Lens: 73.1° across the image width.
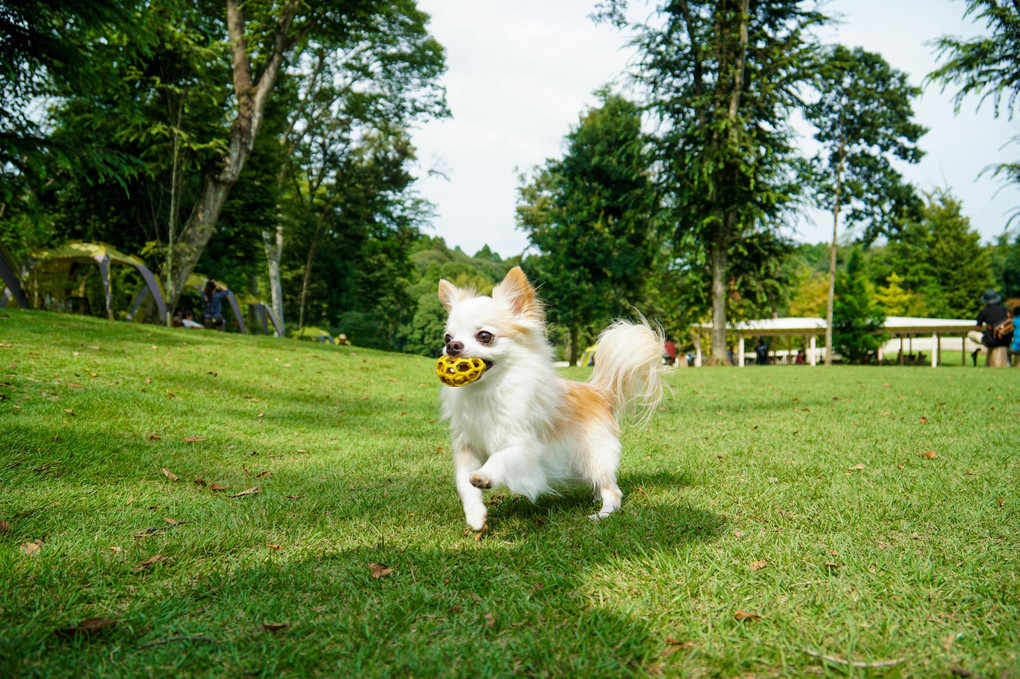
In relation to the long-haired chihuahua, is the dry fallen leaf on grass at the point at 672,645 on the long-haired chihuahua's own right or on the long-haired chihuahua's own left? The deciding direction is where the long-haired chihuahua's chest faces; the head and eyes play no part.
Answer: on the long-haired chihuahua's own left

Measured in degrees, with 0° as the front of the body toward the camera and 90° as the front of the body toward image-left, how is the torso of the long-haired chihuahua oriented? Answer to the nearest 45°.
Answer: approximately 45°

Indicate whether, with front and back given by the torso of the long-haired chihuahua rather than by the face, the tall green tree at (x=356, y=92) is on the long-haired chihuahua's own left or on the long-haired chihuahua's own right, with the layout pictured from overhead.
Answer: on the long-haired chihuahua's own right

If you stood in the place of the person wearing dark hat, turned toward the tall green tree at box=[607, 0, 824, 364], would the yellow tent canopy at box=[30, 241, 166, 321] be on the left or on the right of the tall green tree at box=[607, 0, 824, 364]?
left

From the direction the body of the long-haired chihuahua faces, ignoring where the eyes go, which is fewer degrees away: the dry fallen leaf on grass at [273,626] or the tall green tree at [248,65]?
the dry fallen leaf on grass

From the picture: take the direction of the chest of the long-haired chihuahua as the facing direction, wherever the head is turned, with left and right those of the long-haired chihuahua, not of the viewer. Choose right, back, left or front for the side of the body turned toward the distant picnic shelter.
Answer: back

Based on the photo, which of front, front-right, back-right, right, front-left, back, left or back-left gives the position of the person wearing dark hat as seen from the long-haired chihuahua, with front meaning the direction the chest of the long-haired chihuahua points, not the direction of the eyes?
back

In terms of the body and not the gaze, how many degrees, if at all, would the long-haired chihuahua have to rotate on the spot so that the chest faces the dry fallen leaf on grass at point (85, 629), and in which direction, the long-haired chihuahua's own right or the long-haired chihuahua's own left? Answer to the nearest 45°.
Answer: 0° — it already faces it

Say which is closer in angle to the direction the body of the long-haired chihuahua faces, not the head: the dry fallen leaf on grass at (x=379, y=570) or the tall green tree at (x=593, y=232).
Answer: the dry fallen leaf on grass
